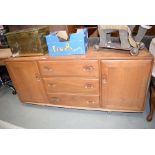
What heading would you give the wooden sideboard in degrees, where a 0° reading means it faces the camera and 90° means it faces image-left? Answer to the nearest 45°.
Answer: approximately 0°
